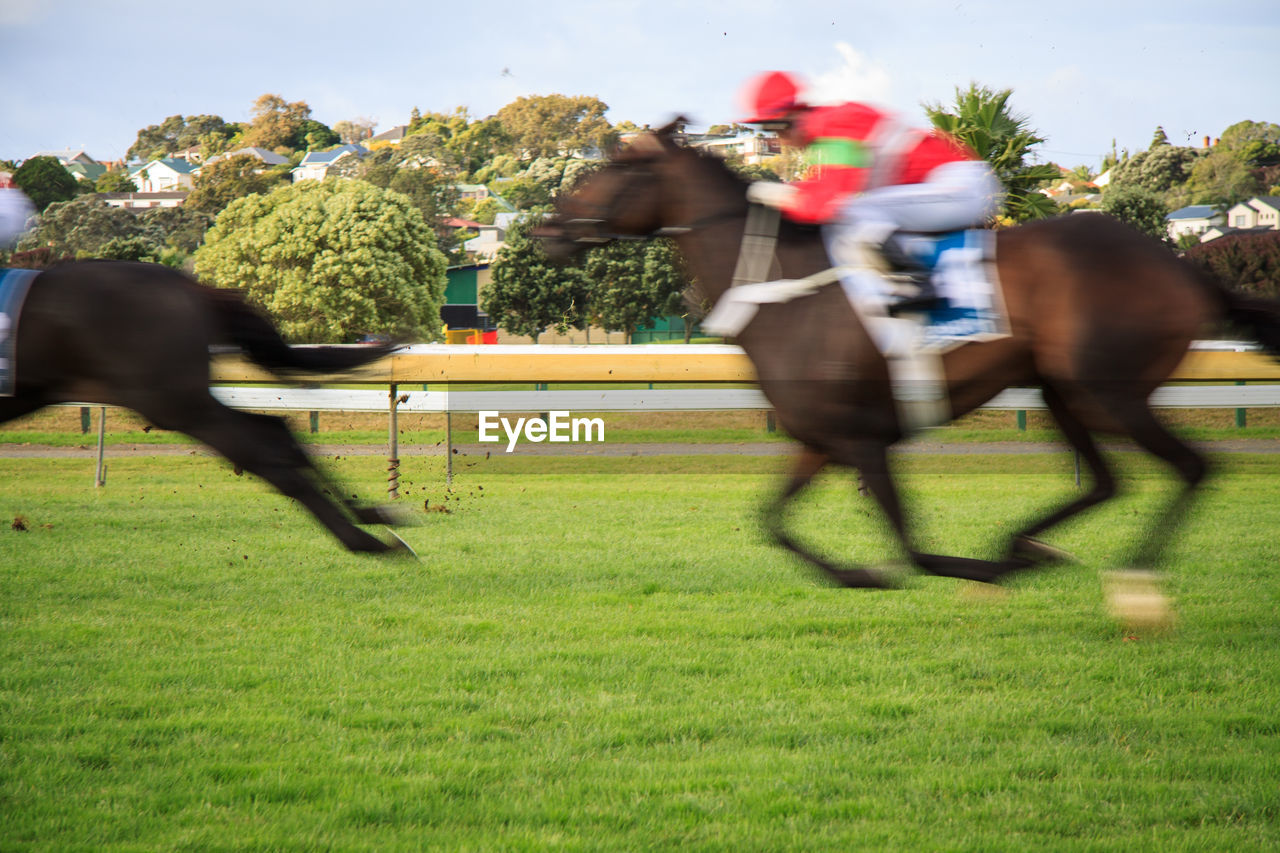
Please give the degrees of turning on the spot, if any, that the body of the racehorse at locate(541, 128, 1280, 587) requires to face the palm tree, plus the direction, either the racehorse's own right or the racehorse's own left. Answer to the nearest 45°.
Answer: approximately 90° to the racehorse's own right

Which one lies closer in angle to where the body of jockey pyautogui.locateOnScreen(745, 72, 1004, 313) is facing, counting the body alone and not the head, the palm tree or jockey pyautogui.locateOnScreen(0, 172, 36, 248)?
the jockey

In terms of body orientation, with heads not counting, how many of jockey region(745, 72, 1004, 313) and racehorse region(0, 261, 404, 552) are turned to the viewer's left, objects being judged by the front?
2

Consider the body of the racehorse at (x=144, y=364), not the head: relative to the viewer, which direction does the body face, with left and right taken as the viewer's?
facing to the left of the viewer

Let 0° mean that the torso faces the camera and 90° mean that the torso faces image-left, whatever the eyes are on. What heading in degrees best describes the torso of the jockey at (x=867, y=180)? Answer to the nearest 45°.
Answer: approximately 90°

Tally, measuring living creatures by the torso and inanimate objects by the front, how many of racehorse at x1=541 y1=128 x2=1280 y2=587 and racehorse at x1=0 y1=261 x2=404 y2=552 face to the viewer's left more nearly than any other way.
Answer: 2

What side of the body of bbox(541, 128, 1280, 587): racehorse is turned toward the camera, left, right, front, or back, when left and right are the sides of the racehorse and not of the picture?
left
